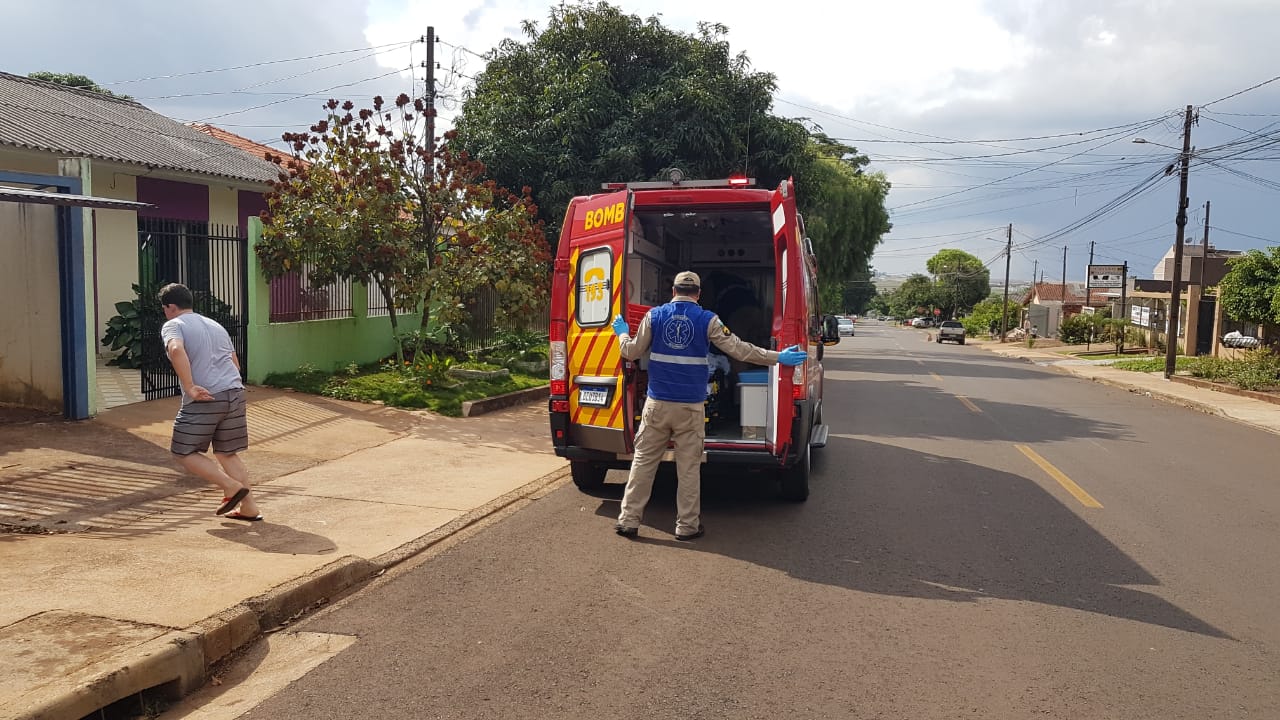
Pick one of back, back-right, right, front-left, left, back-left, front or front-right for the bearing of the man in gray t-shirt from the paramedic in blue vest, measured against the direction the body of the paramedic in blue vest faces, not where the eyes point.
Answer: left

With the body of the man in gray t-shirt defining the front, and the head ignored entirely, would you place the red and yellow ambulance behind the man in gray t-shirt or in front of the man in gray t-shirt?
behind

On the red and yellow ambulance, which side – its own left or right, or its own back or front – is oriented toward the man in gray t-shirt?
left

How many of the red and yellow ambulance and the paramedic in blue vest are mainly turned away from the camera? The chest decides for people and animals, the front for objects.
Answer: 2

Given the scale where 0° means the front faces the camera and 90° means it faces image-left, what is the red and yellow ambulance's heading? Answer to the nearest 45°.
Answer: approximately 180°

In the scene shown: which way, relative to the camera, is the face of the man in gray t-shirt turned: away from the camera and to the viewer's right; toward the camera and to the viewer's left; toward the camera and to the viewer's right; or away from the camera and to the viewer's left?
away from the camera and to the viewer's left

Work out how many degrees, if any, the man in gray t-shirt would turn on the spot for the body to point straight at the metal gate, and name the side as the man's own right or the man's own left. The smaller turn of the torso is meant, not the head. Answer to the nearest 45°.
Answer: approximately 45° to the man's own right

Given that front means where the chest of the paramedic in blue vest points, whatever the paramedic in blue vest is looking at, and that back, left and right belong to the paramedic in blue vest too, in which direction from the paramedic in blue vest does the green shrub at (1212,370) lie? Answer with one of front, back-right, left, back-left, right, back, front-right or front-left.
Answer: front-right

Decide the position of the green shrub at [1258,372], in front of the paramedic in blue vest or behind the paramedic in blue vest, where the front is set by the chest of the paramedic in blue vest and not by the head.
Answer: in front

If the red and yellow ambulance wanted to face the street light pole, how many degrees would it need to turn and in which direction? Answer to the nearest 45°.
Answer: approximately 45° to its right

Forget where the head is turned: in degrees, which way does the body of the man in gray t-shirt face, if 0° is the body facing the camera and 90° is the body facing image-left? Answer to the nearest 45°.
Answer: approximately 135°

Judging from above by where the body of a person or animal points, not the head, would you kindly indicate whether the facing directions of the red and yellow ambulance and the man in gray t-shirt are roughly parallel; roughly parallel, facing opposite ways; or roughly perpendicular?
roughly perpendicular

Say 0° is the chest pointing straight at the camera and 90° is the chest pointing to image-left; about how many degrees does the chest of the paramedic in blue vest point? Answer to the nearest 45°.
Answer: approximately 180°

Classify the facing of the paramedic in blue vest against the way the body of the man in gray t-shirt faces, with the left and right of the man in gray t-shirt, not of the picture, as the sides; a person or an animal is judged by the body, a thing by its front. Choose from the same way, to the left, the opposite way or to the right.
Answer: to the right
